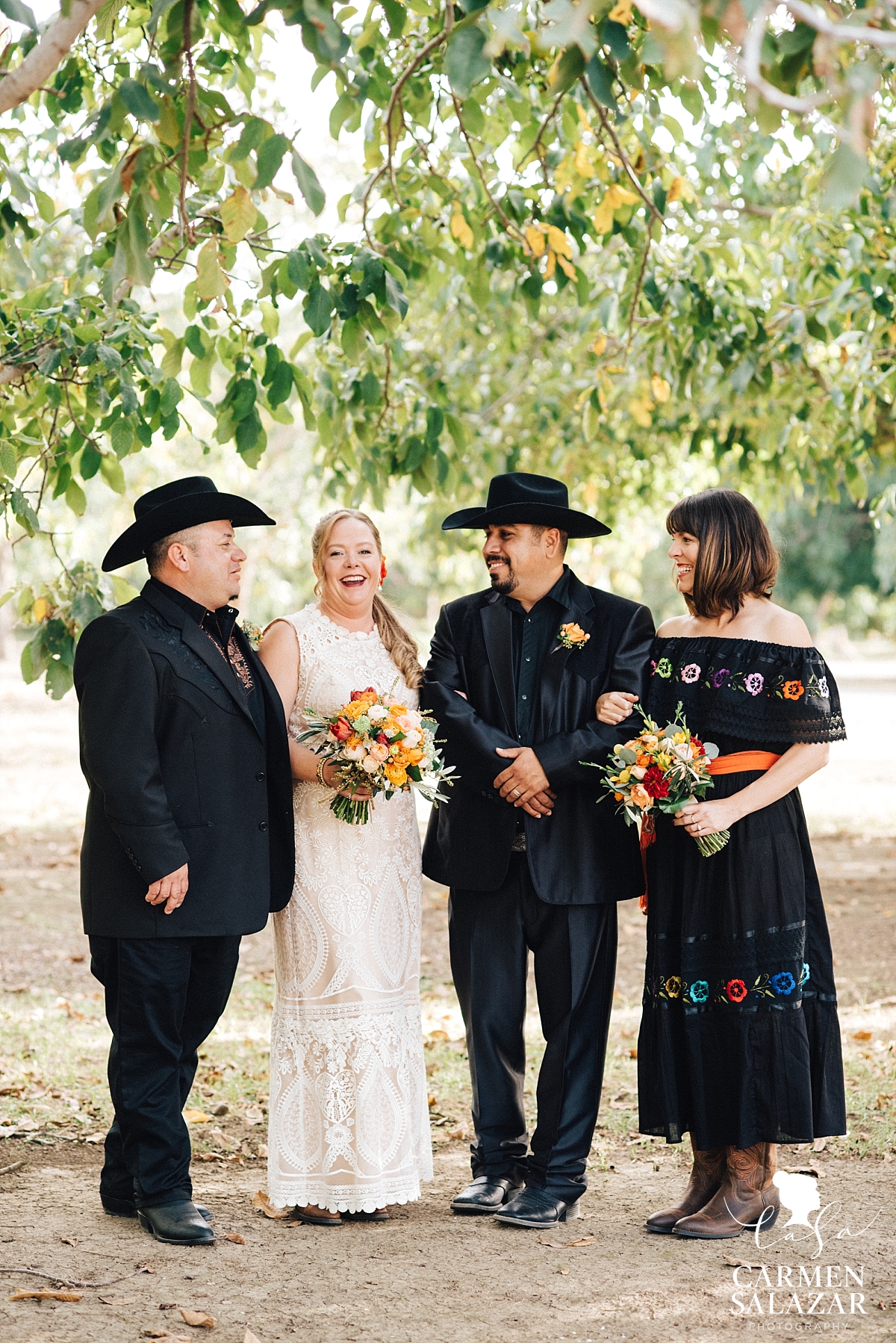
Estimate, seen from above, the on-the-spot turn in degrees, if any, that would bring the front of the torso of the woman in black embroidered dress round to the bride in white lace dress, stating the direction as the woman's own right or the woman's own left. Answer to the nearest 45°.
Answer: approximately 45° to the woman's own right

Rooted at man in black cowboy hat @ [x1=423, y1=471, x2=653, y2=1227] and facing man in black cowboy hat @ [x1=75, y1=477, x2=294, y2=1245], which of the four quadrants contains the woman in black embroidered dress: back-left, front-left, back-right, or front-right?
back-left

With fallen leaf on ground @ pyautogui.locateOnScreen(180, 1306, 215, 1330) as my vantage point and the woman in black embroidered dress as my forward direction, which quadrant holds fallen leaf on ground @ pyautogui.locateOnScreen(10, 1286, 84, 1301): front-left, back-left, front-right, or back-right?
back-left

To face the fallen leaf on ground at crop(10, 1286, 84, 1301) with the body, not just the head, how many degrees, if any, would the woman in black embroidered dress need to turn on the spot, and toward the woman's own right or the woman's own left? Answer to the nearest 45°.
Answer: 0° — they already face it

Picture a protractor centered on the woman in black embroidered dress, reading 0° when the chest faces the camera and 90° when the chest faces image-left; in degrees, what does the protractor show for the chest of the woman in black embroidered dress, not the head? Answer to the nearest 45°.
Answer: approximately 45°

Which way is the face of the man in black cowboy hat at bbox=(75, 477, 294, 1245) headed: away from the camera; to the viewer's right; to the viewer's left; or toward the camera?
to the viewer's right
